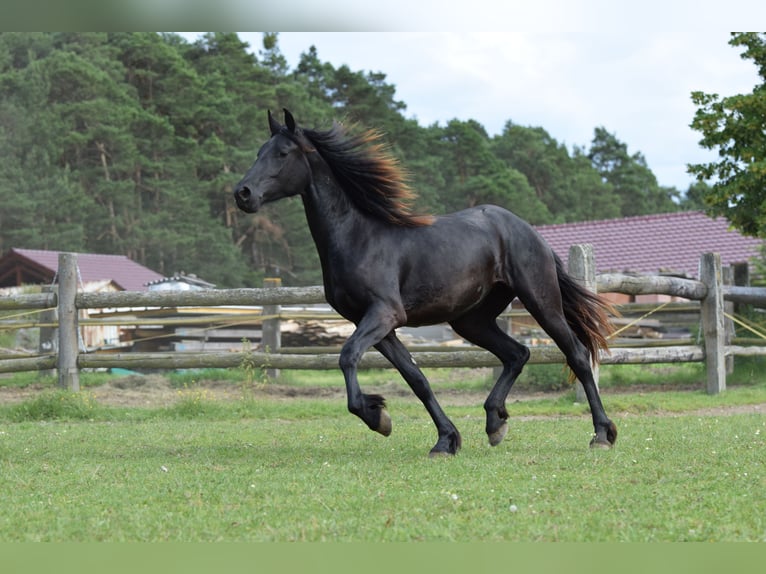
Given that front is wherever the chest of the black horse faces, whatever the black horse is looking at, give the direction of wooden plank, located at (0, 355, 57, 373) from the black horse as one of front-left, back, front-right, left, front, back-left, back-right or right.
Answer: front-right

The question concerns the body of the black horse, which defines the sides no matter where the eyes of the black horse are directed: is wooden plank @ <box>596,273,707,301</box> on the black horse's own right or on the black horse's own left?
on the black horse's own right

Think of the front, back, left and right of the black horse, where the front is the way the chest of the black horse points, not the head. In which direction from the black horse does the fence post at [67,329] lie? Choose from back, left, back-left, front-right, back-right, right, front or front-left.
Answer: front-right

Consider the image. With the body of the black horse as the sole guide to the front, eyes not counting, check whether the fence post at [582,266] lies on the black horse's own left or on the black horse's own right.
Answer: on the black horse's own right

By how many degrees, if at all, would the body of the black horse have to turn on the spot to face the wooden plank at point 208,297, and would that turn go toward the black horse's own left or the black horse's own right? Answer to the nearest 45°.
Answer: approximately 45° to the black horse's own right

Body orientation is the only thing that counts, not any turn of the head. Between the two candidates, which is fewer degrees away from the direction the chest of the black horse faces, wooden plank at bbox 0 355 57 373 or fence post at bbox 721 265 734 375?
the wooden plank

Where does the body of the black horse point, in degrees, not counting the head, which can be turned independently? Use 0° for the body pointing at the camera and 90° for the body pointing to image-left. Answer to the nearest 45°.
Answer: approximately 90°
